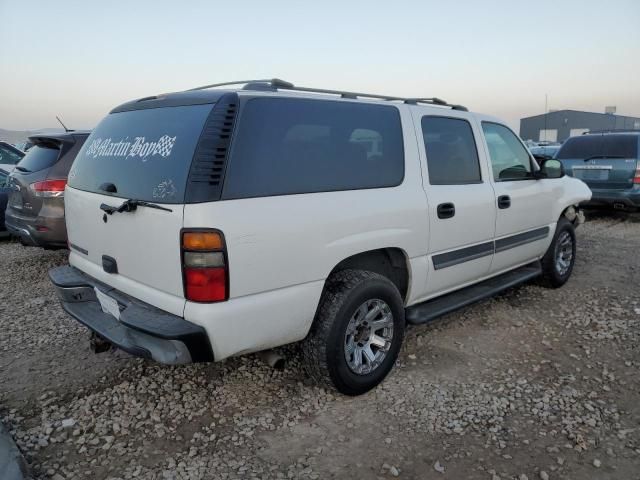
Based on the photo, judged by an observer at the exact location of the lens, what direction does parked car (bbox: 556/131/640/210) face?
facing away from the viewer

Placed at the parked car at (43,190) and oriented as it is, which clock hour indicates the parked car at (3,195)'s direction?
the parked car at (3,195) is roughly at 10 o'clock from the parked car at (43,190).

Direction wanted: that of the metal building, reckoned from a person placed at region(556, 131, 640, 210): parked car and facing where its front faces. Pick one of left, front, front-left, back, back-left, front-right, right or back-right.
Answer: front

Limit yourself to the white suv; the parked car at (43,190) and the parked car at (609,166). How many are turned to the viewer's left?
0

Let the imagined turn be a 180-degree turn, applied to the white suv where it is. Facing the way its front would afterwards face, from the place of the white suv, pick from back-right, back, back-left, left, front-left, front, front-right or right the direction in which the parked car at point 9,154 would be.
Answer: right

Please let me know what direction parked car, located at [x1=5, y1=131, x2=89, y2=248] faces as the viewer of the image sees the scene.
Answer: facing away from the viewer and to the right of the viewer

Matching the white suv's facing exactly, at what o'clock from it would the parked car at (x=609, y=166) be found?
The parked car is roughly at 12 o'clock from the white suv.

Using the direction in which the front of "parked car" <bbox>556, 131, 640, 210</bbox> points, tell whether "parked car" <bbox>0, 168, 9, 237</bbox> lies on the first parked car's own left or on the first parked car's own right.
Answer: on the first parked car's own left

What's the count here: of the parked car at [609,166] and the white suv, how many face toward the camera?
0

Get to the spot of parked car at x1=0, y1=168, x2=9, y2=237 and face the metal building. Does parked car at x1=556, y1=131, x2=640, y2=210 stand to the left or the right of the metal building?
right

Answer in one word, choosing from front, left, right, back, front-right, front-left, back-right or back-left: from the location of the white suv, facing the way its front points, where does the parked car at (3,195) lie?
left

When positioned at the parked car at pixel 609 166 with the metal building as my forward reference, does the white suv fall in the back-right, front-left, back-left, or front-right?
back-left

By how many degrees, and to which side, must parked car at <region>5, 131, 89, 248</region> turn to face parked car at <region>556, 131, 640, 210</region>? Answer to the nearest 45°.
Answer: approximately 45° to its right

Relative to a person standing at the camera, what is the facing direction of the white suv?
facing away from the viewer and to the right of the viewer
